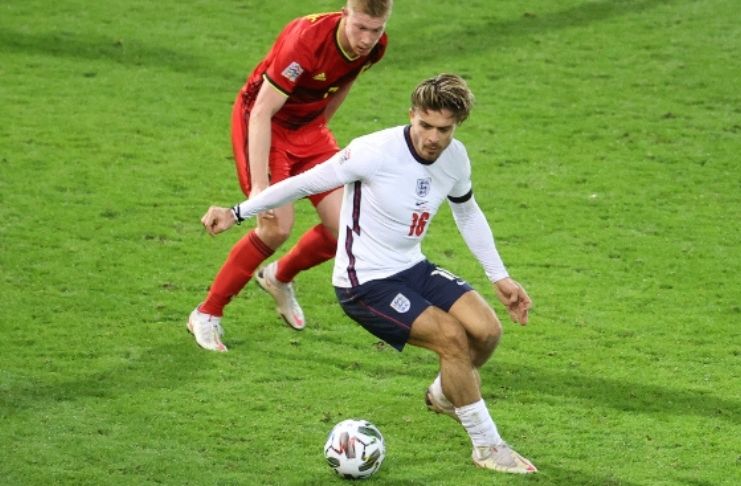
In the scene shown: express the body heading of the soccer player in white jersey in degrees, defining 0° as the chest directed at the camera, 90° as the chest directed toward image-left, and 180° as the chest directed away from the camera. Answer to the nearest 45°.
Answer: approximately 315°

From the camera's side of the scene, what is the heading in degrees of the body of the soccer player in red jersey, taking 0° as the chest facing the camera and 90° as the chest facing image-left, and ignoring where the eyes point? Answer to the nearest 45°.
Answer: approximately 315°

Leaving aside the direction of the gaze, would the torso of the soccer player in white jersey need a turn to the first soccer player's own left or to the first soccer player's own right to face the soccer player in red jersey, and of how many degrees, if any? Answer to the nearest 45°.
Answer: approximately 180°

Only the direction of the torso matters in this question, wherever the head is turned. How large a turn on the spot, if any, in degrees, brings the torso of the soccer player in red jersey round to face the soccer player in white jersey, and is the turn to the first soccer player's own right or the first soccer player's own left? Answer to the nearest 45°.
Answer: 0° — they already face them
